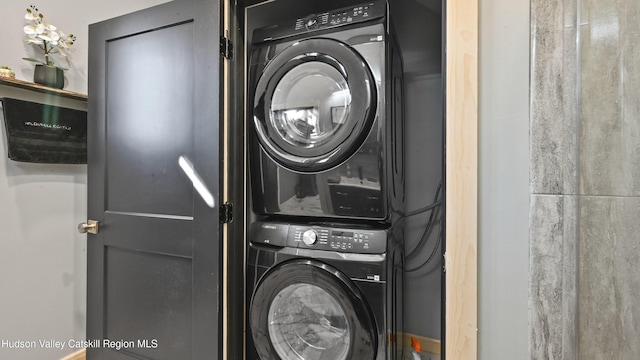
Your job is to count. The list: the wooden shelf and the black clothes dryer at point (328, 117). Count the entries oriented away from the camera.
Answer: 0

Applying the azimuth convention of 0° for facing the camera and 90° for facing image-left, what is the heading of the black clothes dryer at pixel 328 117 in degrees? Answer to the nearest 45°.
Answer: approximately 45°

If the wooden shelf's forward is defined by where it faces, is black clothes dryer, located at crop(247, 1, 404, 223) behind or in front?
in front

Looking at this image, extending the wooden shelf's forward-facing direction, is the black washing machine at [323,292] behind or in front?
in front

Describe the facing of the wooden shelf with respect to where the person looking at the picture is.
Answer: facing the viewer and to the right of the viewer

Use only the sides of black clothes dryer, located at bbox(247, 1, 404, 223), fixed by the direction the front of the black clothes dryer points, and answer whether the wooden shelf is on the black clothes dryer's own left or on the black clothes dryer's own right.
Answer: on the black clothes dryer's own right

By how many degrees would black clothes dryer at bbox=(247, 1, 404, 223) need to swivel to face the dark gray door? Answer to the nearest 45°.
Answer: approximately 45° to its right
